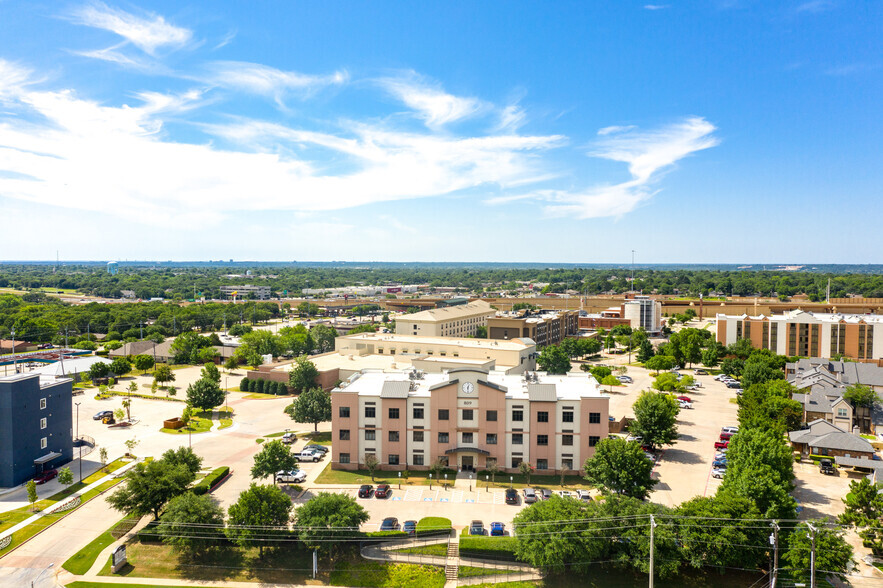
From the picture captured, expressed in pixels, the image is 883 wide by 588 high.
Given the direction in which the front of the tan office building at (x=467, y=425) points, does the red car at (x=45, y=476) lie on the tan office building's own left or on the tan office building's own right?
on the tan office building's own right

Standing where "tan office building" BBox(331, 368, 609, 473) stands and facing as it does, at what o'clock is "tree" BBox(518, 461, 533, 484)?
The tree is roughly at 10 o'clock from the tan office building.

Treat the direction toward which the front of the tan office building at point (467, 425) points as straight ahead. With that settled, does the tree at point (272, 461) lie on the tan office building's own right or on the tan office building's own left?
on the tan office building's own right

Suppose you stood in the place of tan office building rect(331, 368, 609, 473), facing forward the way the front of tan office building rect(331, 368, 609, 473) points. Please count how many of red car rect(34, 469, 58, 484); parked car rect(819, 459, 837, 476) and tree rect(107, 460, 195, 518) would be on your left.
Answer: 1

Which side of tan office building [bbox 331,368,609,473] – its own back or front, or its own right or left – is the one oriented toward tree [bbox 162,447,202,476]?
right

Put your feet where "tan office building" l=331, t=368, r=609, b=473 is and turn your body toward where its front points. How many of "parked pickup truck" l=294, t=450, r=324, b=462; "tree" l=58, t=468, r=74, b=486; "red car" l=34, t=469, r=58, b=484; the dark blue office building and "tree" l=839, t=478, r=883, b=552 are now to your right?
4

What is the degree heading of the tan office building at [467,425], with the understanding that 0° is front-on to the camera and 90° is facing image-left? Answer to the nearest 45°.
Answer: approximately 0°

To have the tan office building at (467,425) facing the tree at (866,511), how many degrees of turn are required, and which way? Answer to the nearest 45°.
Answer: approximately 45° to its left

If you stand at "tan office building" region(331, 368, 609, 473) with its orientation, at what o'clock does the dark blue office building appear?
The dark blue office building is roughly at 3 o'clock from the tan office building.

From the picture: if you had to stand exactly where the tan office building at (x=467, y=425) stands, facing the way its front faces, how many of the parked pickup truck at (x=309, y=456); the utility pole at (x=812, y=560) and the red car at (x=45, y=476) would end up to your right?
2

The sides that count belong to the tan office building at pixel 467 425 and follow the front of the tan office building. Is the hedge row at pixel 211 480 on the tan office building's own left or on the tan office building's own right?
on the tan office building's own right

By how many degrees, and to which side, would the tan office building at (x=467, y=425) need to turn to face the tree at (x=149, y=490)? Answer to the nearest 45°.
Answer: approximately 45° to its right
